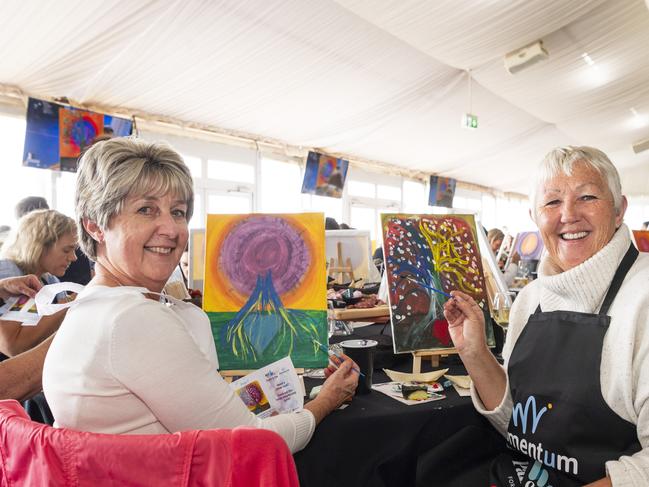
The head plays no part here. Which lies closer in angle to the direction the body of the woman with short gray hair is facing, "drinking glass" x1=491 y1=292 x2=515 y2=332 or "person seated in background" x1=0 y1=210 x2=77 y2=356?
the person seated in background

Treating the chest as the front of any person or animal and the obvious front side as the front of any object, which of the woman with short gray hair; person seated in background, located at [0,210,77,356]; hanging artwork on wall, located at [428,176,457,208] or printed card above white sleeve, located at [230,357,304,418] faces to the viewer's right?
the person seated in background

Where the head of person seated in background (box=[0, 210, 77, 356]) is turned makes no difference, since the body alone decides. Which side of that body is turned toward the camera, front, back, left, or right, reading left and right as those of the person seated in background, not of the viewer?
right

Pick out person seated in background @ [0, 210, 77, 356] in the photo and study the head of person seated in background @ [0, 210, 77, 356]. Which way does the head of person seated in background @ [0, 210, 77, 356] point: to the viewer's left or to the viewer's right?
to the viewer's right

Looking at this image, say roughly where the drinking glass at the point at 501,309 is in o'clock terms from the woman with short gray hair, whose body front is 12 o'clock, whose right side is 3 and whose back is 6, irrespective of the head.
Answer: The drinking glass is roughly at 4 o'clock from the woman with short gray hair.

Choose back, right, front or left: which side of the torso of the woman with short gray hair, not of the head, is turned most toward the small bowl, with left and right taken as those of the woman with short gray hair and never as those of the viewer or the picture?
right

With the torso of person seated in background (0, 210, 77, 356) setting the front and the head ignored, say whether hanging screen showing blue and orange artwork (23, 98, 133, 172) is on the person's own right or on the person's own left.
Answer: on the person's own left

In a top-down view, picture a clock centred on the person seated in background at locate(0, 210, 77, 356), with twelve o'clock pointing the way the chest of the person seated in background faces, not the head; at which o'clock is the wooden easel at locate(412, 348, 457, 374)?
The wooden easel is roughly at 2 o'clock from the person seated in background.

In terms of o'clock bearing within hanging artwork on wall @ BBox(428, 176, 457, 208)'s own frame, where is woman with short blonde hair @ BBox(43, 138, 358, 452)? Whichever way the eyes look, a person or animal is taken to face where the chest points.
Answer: The woman with short blonde hair is roughly at 12 o'clock from the hanging artwork on wall.
